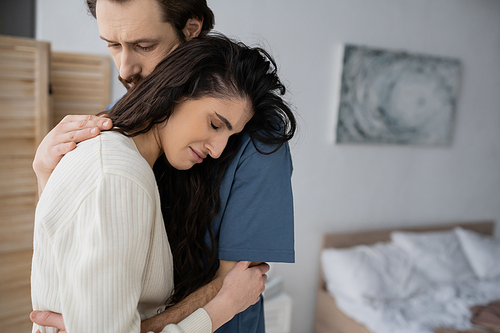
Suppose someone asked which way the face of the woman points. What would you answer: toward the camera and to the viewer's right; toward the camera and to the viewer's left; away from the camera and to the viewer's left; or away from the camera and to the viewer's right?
toward the camera and to the viewer's right

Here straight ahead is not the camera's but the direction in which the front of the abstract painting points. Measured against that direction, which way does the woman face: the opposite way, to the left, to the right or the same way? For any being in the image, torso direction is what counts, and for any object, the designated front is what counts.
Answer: to the left

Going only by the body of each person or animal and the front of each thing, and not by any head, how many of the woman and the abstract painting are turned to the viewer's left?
0

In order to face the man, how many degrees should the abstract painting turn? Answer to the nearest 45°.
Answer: approximately 45° to its right

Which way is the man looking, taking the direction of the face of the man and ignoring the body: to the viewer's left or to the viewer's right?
to the viewer's left

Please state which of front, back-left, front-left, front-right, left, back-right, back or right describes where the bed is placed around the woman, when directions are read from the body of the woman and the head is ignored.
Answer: front-left

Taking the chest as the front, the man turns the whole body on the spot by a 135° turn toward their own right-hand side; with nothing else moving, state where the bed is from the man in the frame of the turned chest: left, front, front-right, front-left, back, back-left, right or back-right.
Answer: front-right

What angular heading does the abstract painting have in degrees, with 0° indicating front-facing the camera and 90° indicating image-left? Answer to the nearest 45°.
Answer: approximately 315°

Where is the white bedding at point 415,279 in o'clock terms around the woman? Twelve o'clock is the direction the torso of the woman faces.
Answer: The white bedding is roughly at 11 o'clock from the woman.

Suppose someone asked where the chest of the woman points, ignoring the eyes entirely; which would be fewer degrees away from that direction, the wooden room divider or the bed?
the bed

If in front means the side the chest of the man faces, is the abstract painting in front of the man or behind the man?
behind

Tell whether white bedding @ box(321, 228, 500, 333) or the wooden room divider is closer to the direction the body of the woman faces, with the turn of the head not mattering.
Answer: the white bedding

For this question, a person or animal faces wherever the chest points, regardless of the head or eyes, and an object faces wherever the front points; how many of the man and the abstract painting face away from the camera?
0

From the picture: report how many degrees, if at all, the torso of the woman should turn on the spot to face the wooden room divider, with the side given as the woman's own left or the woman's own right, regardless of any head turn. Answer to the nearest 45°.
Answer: approximately 135° to the woman's own left

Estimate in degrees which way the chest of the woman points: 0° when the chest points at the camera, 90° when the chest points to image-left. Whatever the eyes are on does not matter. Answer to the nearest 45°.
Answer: approximately 270°

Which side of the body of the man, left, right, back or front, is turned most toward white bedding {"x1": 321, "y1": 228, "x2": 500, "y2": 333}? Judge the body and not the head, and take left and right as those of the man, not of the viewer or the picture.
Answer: back
